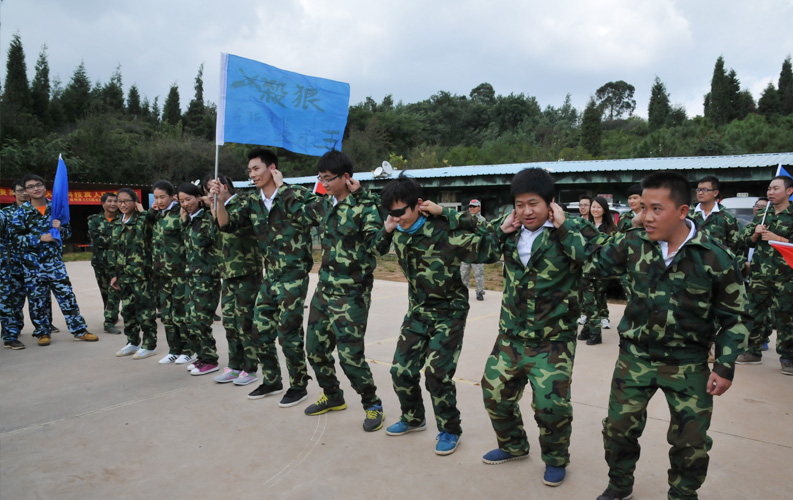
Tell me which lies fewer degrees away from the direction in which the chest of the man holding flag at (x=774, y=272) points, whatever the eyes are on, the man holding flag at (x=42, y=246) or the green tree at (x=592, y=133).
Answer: the man holding flag

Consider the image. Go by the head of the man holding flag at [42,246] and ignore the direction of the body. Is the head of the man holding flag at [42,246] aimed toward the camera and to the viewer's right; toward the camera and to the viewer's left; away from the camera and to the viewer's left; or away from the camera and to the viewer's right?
toward the camera and to the viewer's right

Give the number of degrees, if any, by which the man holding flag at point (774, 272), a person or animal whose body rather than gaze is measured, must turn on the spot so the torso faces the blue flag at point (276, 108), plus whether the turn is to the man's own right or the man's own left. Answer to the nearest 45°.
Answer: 0° — they already face it

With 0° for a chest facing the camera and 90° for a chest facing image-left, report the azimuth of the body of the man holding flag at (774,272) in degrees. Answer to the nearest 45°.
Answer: approximately 45°

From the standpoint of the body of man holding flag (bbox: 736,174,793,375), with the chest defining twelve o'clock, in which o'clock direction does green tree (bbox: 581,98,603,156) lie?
The green tree is roughly at 4 o'clock from the man holding flag.
